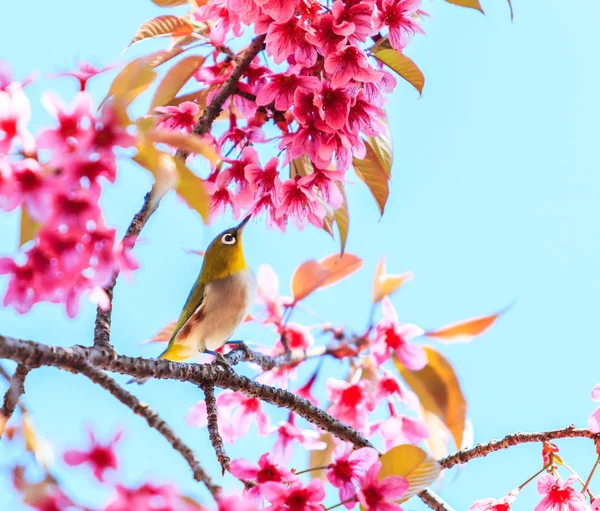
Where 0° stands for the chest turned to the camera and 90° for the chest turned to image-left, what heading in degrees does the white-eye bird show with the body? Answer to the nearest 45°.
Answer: approximately 270°
